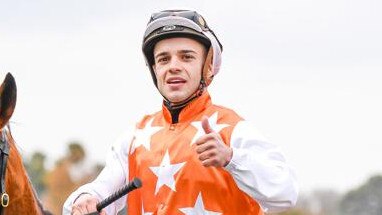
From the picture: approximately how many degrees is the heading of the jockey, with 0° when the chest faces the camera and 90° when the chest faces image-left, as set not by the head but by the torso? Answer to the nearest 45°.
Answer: approximately 45°
